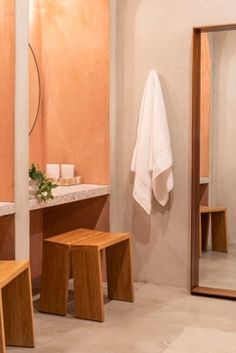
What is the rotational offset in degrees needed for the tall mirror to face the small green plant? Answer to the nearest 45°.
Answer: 0° — it already faces it

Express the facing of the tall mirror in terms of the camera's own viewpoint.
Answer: facing the viewer and to the left of the viewer

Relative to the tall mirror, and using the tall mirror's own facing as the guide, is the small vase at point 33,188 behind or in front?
in front

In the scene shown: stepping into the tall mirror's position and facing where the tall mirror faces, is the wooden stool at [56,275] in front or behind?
in front

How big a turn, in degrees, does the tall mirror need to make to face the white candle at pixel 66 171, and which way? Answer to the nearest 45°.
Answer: approximately 45° to its right

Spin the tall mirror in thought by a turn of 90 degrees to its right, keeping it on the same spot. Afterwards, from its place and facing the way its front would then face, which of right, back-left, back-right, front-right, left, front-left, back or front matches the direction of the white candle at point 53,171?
front-left
